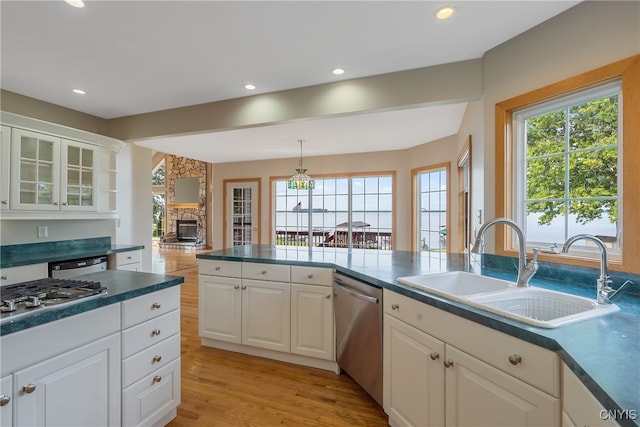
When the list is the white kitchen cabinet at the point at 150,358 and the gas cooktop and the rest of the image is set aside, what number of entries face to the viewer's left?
0

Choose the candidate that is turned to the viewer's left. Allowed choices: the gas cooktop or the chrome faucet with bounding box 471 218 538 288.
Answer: the chrome faucet

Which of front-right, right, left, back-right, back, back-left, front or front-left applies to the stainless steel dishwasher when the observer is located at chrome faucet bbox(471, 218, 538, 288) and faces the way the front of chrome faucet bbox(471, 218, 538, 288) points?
front

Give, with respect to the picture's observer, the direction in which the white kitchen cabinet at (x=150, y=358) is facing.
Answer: facing the viewer and to the right of the viewer

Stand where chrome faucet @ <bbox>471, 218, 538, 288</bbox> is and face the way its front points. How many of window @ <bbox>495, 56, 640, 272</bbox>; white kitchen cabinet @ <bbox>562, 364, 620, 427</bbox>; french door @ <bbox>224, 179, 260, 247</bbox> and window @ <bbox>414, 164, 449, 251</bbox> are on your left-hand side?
1

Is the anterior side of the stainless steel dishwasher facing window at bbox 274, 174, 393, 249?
no

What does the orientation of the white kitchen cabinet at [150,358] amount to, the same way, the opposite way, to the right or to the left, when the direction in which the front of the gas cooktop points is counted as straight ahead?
the same way

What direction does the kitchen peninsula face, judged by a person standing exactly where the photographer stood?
facing the viewer and to the left of the viewer

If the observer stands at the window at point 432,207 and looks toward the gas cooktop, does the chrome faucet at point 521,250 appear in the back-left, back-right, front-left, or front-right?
front-left

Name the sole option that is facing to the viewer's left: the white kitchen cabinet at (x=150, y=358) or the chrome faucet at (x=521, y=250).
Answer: the chrome faucet

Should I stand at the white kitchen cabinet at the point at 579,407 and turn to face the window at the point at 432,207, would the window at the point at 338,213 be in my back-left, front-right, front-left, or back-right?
front-left

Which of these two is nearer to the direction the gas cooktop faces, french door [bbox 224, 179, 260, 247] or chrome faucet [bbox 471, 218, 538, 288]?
the chrome faucet

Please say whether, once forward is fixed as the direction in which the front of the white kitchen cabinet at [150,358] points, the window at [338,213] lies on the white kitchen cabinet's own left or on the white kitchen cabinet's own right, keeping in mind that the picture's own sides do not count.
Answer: on the white kitchen cabinet's own left

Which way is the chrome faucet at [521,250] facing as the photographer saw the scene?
facing to the left of the viewer

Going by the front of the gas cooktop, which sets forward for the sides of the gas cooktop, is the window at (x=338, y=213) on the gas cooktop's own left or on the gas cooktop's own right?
on the gas cooktop's own left

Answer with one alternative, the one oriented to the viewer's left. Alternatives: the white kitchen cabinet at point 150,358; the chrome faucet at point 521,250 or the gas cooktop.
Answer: the chrome faucet

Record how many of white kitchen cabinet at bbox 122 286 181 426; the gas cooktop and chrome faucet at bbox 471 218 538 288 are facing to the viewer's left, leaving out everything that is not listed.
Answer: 1
